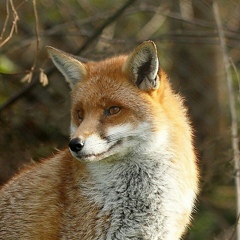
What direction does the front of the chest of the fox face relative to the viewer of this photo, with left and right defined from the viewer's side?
facing the viewer and to the right of the viewer

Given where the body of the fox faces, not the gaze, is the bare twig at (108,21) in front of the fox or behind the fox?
behind
